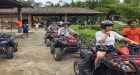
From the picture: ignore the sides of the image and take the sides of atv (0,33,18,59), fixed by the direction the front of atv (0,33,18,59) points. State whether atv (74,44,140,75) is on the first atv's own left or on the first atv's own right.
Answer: on the first atv's own left

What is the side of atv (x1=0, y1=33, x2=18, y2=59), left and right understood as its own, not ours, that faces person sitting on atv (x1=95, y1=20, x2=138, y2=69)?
left

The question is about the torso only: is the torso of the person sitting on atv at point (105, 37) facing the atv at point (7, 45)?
no

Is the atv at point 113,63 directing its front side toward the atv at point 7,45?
no

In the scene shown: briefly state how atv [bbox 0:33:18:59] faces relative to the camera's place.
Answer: facing the viewer and to the left of the viewer
